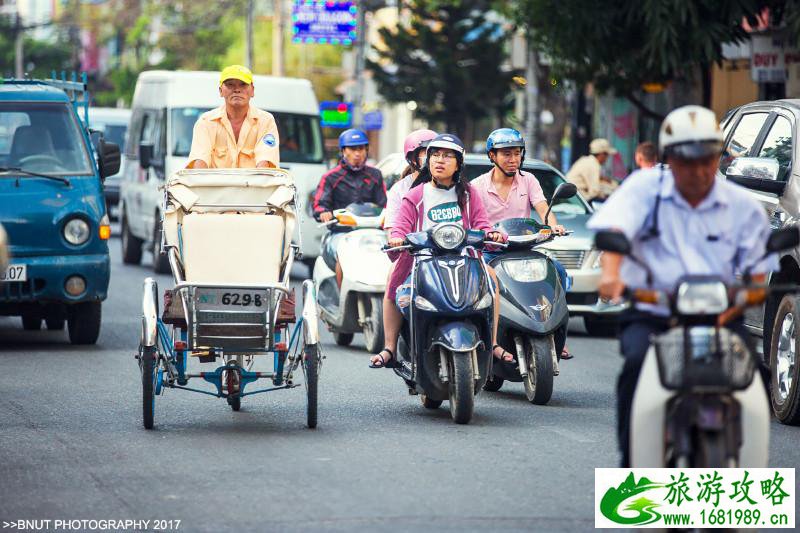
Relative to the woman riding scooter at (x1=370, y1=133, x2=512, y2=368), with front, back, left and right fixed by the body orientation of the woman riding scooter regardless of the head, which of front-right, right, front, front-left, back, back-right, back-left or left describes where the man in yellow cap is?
right

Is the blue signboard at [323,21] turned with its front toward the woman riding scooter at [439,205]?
yes

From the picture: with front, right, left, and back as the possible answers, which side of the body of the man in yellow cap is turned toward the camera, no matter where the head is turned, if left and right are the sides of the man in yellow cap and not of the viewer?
front

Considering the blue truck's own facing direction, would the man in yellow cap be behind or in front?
in front

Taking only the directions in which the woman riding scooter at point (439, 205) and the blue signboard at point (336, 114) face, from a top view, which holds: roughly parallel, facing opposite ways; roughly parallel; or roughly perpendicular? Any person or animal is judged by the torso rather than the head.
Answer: roughly parallel

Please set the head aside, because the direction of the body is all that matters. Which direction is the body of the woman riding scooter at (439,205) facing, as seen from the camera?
toward the camera

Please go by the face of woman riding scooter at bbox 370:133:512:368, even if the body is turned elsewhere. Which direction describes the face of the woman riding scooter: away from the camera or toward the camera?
toward the camera

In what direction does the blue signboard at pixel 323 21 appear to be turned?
toward the camera

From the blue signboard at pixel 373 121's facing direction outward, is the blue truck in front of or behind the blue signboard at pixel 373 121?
in front

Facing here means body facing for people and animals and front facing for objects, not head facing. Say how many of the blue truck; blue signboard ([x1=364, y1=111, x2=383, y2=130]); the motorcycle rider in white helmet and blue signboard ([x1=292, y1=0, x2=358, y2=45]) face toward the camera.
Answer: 4
